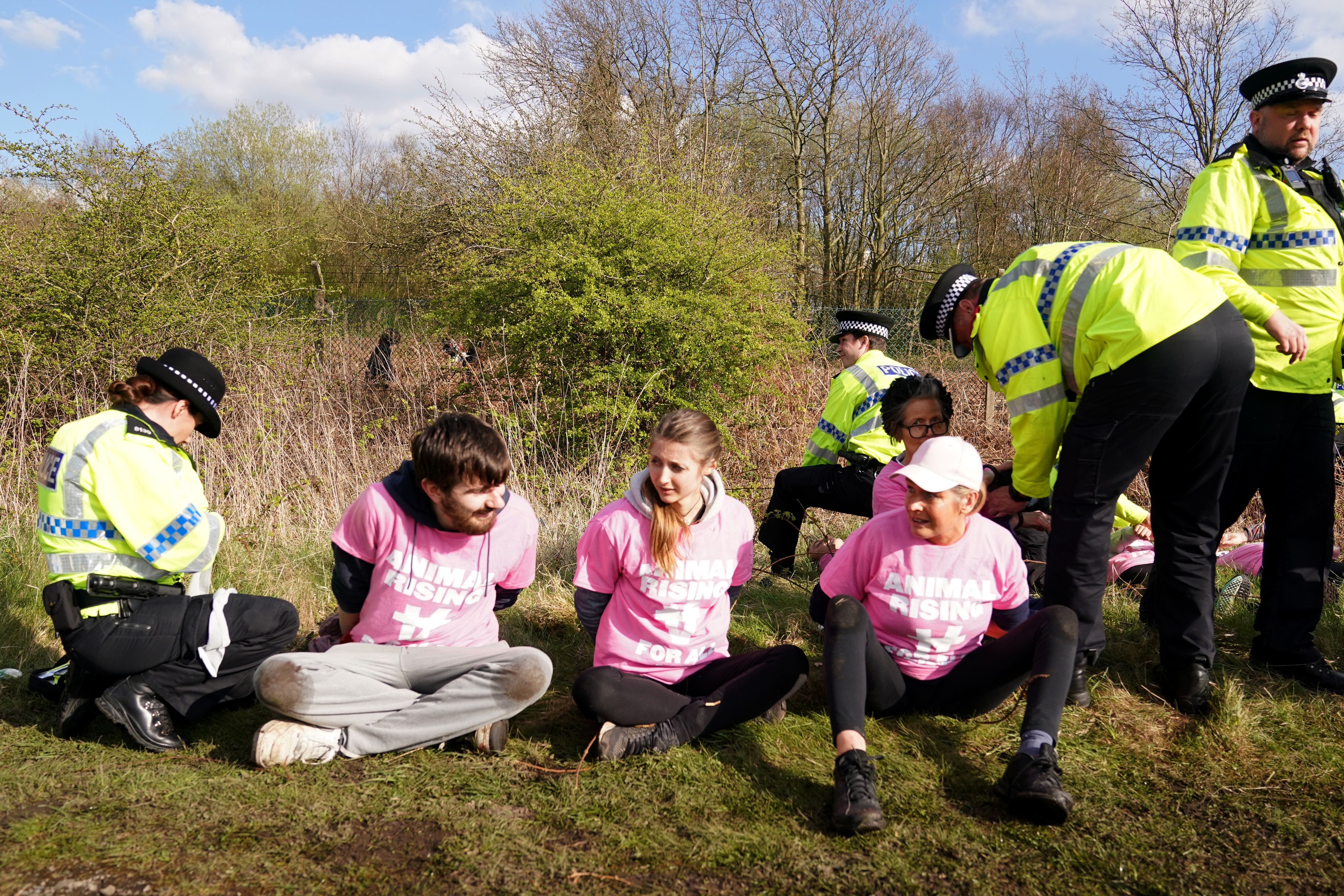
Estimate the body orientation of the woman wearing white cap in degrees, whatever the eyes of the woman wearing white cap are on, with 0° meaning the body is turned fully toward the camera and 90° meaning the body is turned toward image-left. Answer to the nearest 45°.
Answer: approximately 0°

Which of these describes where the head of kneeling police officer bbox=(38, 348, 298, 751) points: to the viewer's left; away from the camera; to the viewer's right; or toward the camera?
to the viewer's right

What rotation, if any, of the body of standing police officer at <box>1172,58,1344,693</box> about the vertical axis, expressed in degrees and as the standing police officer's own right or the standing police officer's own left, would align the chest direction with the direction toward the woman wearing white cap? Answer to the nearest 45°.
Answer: approximately 90° to the standing police officer's own right

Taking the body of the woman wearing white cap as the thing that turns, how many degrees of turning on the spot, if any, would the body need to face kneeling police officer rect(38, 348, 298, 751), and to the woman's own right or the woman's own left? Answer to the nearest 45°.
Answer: approximately 90° to the woman's own right

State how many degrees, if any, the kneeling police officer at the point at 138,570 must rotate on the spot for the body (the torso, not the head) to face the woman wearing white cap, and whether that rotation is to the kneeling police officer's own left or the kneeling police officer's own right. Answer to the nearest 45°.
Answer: approximately 45° to the kneeling police officer's own right

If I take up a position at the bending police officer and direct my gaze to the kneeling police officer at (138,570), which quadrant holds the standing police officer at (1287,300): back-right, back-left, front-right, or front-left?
back-right
